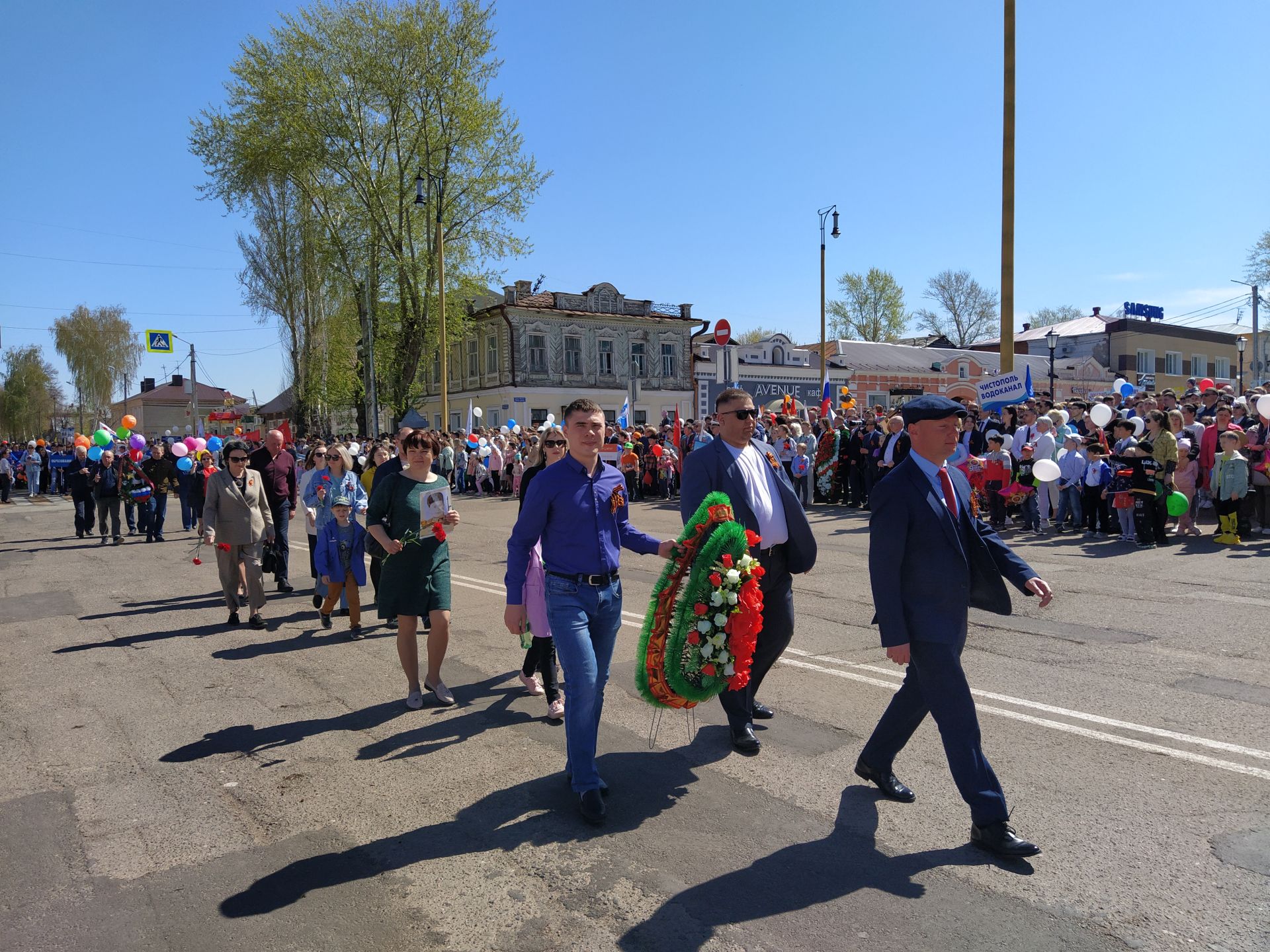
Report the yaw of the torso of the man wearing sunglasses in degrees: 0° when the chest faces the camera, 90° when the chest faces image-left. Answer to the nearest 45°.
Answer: approximately 315°

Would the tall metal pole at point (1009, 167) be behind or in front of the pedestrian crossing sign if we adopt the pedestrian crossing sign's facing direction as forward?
in front

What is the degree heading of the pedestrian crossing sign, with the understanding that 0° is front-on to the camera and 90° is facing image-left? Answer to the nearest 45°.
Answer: approximately 0°

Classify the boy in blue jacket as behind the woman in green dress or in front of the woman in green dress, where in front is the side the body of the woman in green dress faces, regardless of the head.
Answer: behind

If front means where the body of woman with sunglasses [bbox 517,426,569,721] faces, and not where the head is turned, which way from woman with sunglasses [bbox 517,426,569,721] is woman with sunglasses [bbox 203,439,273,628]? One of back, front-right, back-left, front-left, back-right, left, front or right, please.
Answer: back

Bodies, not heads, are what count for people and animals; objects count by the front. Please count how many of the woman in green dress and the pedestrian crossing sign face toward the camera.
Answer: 2

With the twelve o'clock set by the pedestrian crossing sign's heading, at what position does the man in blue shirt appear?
The man in blue shirt is roughly at 12 o'clock from the pedestrian crossing sign.

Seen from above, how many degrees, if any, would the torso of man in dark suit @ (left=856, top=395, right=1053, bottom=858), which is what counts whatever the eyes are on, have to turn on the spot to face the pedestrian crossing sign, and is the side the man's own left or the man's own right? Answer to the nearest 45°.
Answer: approximately 180°

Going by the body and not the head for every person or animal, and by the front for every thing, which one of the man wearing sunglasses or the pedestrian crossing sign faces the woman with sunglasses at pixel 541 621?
the pedestrian crossing sign
